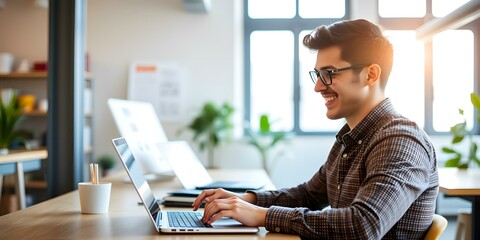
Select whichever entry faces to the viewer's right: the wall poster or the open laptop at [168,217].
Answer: the open laptop

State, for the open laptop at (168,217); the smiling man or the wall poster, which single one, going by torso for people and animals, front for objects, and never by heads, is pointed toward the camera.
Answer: the wall poster

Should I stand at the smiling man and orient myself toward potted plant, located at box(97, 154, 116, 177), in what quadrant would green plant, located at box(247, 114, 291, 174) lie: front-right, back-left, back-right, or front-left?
front-right

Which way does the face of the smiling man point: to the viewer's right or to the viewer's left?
to the viewer's left

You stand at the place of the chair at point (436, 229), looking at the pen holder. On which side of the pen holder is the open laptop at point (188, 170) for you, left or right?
right

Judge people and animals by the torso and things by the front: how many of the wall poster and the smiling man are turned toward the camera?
1

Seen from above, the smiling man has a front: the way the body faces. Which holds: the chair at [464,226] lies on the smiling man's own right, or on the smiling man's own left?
on the smiling man's own right

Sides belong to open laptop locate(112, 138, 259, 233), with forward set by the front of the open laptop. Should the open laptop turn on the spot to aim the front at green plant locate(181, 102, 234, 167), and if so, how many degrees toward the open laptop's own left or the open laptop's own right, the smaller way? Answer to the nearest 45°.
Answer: approximately 90° to the open laptop's own left

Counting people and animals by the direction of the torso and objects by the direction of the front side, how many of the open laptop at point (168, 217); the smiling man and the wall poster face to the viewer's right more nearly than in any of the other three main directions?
1

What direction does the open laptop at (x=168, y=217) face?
to the viewer's right

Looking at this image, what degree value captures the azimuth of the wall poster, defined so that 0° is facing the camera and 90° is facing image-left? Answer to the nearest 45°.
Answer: approximately 0°

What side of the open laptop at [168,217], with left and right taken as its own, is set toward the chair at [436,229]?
front

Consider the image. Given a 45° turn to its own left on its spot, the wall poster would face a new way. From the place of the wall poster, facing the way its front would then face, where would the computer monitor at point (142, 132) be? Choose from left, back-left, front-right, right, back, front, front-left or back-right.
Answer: front-right

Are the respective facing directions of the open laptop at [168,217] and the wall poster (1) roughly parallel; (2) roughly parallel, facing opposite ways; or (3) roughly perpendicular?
roughly perpendicular

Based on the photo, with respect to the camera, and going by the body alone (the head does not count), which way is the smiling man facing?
to the viewer's left
